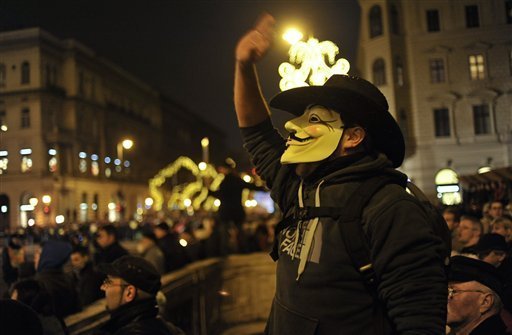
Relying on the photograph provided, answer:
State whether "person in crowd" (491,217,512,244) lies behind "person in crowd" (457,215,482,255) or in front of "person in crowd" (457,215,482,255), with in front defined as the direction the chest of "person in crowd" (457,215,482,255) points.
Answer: behind

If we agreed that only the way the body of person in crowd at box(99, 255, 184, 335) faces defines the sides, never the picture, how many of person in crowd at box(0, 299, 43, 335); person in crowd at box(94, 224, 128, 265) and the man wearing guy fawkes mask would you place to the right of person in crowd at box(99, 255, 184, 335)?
1

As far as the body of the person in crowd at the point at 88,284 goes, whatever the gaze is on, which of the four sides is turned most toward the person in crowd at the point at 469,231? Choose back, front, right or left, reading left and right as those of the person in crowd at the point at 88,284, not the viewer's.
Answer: left

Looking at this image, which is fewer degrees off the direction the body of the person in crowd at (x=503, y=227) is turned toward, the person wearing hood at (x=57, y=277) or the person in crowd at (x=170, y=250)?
the person wearing hood

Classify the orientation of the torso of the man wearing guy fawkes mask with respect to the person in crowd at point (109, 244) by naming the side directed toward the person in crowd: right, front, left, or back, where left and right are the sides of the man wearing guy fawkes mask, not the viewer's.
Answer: right

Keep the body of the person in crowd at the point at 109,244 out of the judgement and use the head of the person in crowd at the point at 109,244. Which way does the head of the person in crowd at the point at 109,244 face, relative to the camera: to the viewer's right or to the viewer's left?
to the viewer's left
